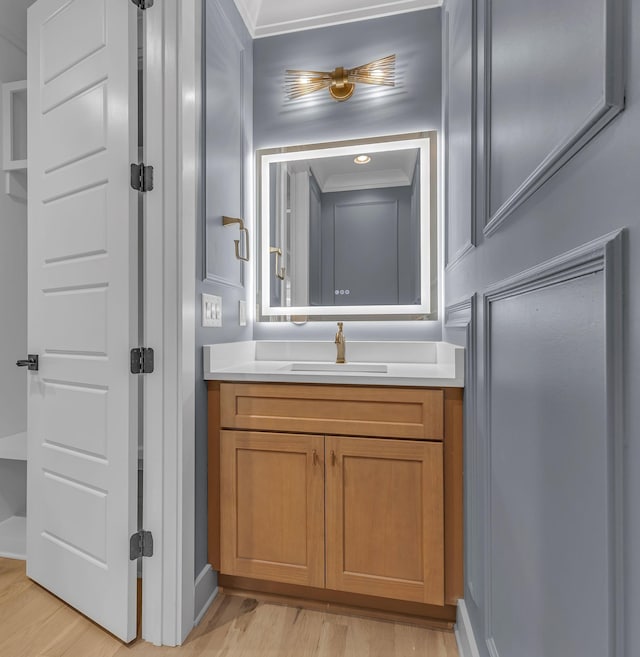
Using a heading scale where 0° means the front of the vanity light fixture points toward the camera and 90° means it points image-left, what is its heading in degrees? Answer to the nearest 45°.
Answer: approximately 0°
